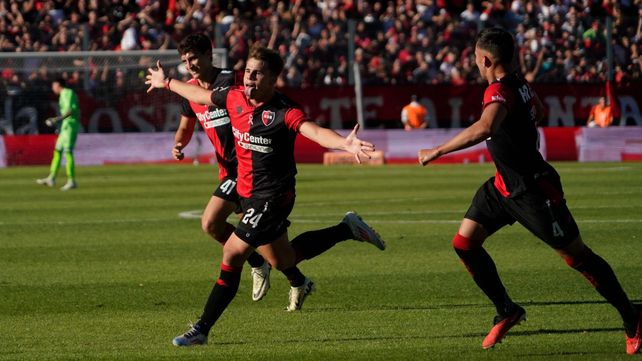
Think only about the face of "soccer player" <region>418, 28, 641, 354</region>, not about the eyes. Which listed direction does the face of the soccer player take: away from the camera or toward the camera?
away from the camera

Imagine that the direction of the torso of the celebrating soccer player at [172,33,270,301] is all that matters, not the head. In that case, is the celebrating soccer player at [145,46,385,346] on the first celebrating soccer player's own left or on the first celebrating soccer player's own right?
on the first celebrating soccer player's own left

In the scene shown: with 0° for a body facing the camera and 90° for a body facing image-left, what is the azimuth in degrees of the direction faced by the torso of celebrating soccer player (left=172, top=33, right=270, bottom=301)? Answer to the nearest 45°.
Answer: approximately 45°

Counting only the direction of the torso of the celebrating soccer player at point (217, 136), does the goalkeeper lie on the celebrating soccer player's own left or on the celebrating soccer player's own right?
on the celebrating soccer player's own right

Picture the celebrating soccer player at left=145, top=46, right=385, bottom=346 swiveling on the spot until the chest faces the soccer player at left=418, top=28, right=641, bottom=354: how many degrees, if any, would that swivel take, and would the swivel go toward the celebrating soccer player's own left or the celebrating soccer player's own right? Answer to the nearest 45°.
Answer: approximately 135° to the celebrating soccer player's own left

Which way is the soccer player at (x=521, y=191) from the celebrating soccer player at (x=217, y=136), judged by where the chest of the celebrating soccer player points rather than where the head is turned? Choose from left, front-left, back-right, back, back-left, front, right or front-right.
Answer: left

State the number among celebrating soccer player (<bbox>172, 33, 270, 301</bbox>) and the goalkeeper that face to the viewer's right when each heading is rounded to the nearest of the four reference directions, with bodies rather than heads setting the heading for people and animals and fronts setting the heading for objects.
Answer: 0

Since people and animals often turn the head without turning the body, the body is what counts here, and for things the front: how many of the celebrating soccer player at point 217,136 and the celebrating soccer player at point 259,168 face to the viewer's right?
0

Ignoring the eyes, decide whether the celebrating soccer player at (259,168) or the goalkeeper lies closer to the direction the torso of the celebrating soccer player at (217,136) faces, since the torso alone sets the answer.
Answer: the celebrating soccer player

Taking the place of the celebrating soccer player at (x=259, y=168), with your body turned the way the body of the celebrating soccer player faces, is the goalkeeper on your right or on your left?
on your right

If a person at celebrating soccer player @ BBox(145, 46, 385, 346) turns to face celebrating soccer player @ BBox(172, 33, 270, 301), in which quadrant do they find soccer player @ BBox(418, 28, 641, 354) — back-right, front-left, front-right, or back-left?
back-right
